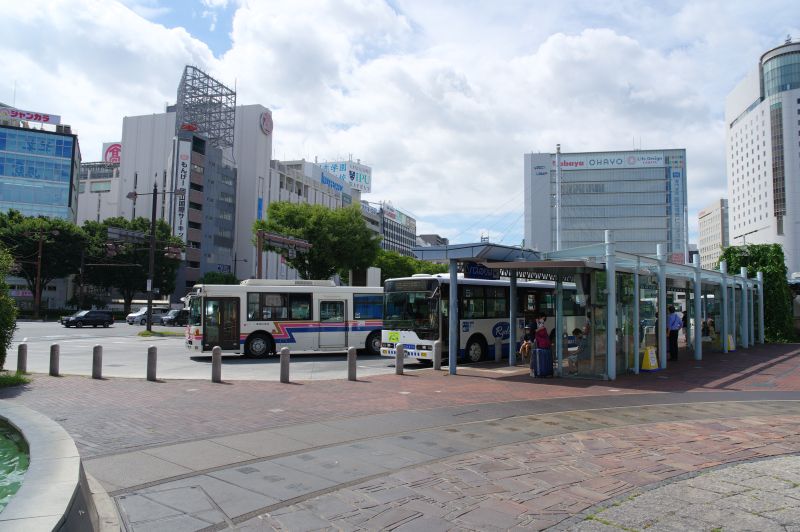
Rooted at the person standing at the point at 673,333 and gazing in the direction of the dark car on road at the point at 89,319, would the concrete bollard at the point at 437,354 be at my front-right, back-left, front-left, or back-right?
front-left

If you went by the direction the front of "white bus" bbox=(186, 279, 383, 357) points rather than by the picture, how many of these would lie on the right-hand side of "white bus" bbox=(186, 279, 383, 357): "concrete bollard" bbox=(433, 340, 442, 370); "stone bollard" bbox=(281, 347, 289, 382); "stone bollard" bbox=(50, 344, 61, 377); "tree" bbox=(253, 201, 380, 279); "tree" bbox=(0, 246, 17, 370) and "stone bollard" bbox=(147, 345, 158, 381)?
1

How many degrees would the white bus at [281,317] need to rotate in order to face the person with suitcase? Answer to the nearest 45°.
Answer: approximately 135° to its left

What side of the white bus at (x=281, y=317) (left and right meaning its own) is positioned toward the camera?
left

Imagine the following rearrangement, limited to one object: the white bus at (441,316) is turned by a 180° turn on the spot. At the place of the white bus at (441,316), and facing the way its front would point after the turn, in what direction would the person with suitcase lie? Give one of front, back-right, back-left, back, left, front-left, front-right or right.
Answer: right

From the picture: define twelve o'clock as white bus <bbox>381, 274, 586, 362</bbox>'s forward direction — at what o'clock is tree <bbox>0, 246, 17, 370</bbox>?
The tree is roughly at 12 o'clock from the white bus.

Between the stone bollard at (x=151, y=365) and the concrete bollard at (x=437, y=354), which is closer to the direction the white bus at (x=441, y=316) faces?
the stone bollard

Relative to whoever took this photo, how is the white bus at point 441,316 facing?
facing the viewer and to the left of the viewer

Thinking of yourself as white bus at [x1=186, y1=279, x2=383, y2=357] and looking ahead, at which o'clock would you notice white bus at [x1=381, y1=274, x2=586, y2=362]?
white bus at [x1=381, y1=274, x2=586, y2=362] is roughly at 7 o'clock from white bus at [x1=186, y1=279, x2=383, y2=357].

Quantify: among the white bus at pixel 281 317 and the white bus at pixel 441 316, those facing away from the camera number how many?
0

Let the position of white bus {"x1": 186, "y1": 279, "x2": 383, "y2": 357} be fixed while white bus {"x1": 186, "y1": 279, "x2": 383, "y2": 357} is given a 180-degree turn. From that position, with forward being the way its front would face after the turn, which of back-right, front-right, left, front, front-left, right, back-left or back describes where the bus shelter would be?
front-right

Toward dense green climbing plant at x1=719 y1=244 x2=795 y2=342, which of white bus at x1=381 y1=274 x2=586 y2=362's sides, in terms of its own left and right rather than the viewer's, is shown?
back

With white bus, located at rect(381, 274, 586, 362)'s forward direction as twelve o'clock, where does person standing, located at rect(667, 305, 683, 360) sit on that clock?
The person standing is roughly at 7 o'clock from the white bus.

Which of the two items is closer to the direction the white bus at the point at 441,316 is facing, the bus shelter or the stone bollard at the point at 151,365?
the stone bollard

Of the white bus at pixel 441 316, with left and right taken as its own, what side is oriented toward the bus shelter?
left

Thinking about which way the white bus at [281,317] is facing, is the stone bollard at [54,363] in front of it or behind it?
in front

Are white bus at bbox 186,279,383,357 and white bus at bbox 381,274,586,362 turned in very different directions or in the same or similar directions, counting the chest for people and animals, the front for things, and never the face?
same or similar directions

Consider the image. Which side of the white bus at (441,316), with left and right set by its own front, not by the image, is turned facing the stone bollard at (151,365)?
front
